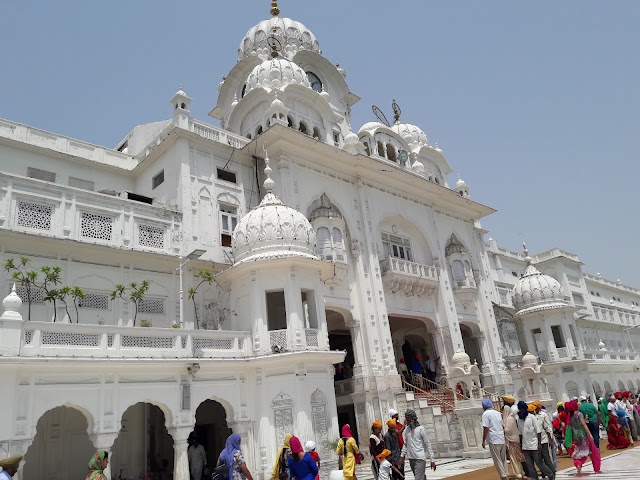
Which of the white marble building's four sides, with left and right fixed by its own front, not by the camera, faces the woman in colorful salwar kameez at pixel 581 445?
front

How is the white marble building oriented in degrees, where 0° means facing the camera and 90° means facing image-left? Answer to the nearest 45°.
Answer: approximately 315°
